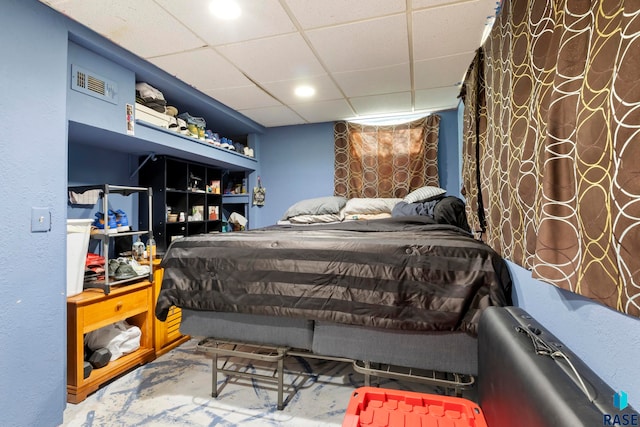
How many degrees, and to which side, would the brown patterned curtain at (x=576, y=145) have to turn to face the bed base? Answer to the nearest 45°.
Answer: approximately 45° to its right

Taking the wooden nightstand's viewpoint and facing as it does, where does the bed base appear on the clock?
The bed base is roughly at 12 o'clock from the wooden nightstand.

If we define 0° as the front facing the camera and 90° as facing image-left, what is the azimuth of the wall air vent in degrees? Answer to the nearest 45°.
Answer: approximately 315°

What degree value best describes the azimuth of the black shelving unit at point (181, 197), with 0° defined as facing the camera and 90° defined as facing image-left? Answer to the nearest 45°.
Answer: approximately 315°

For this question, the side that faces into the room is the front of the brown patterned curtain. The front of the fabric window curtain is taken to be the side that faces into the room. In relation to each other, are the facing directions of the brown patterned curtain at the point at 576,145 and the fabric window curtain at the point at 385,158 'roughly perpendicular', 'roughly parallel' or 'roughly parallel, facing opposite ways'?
roughly perpendicular

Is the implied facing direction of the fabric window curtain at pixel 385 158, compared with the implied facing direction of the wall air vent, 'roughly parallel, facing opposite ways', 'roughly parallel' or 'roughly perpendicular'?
roughly perpendicular

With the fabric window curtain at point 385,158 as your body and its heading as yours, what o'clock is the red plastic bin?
The red plastic bin is roughly at 12 o'clock from the fabric window curtain.

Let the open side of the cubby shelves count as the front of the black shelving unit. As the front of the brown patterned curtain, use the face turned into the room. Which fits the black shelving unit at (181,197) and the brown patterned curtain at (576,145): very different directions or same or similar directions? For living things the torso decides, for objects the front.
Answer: very different directions

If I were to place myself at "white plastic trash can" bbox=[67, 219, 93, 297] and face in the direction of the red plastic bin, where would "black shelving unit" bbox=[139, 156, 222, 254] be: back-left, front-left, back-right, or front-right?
back-left

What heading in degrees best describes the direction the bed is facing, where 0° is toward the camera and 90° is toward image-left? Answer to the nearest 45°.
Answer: approximately 0°

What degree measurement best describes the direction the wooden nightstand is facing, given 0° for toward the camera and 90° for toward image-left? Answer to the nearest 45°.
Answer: approximately 315°

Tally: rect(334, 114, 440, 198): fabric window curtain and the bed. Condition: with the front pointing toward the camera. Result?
2
